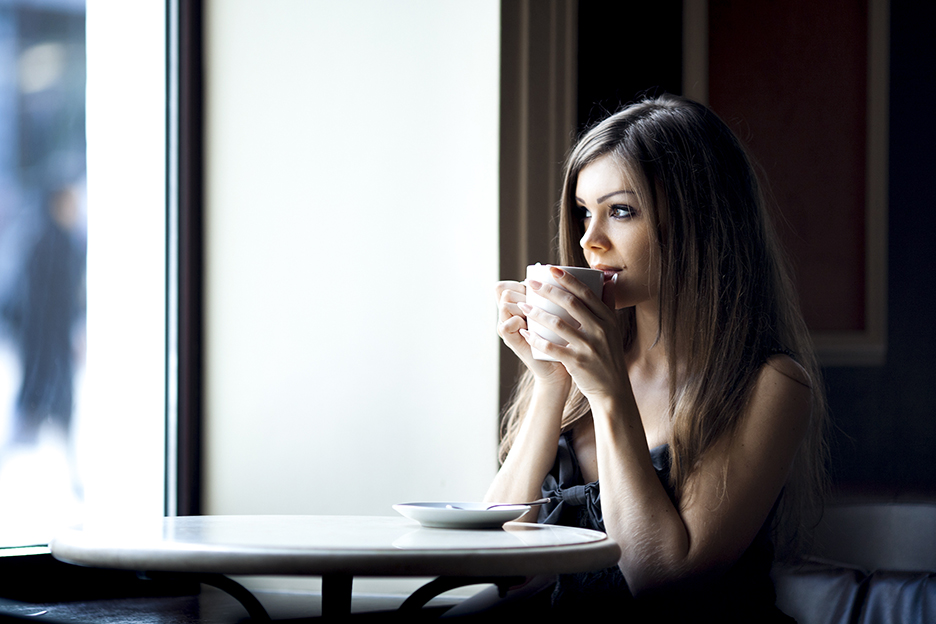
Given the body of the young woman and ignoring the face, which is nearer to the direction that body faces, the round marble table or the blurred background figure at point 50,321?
the round marble table

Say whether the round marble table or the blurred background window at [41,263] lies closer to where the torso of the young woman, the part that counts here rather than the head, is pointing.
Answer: the round marble table

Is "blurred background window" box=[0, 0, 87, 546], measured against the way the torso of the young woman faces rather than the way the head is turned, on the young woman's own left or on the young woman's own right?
on the young woman's own right

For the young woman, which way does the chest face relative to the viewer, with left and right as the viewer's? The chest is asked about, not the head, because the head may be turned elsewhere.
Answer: facing the viewer and to the left of the viewer

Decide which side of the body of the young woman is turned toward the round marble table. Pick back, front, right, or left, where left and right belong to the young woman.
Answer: front
